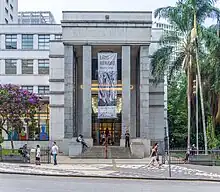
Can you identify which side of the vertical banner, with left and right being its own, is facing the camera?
front

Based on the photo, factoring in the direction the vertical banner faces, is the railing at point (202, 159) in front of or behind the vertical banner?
in front

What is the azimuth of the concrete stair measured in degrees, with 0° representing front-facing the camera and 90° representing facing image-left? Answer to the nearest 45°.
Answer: approximately 0°

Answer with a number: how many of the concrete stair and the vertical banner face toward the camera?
2

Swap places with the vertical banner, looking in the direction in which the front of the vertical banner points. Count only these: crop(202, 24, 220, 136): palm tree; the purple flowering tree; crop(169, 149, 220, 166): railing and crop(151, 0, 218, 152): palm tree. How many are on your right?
1

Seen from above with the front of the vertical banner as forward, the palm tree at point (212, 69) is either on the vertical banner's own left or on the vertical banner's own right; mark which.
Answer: on the vertical banner's own left
